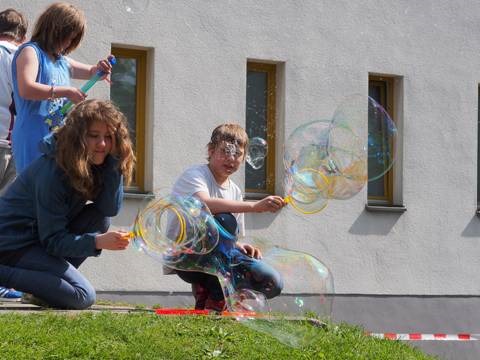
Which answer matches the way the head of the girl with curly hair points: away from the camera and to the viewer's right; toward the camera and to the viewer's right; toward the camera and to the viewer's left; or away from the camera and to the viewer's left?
toward the camera and to the viewer's right

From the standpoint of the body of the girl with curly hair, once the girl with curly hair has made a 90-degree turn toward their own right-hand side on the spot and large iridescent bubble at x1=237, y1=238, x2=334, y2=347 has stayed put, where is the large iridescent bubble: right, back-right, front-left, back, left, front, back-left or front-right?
back-left

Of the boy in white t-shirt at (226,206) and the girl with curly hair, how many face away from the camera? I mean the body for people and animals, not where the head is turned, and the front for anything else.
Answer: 0

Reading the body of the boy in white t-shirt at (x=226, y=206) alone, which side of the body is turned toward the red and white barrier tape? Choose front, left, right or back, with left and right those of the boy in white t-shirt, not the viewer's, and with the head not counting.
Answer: left

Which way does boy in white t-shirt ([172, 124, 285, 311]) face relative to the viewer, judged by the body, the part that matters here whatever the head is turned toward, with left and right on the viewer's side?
facing the viewer and to the right of the viewer

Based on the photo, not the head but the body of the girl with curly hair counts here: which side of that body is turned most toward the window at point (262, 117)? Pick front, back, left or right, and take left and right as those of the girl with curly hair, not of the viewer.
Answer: left
